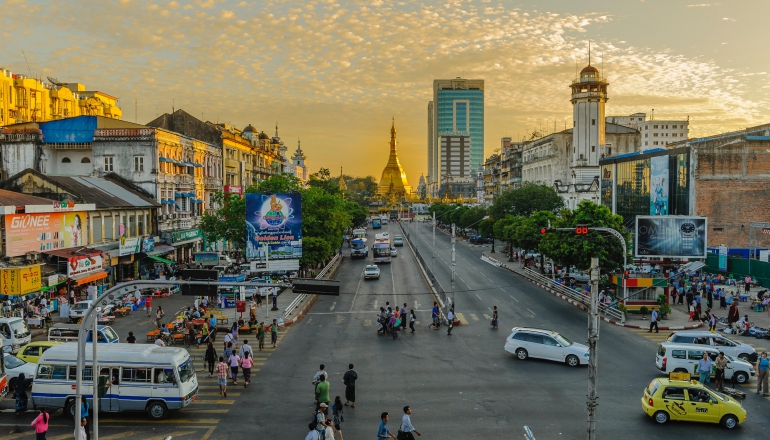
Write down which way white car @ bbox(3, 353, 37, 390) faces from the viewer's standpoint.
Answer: facing the viewer and to the right of the viewer

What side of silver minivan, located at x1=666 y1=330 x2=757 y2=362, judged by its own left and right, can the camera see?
right

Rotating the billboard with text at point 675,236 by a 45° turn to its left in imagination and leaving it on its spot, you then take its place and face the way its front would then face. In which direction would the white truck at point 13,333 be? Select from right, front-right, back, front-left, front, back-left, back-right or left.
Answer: right

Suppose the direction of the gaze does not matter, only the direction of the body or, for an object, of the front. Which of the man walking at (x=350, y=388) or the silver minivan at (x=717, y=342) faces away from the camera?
the man walking

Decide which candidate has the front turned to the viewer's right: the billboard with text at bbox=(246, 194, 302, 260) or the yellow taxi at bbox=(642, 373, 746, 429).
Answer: the yellow taxi

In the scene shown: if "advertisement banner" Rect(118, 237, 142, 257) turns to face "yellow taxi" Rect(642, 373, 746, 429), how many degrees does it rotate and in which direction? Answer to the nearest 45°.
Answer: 0° — it already faces it

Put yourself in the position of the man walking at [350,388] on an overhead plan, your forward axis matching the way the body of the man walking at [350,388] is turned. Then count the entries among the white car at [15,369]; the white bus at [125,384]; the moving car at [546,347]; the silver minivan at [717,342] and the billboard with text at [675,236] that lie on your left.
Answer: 2

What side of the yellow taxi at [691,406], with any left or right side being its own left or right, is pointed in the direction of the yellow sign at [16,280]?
back

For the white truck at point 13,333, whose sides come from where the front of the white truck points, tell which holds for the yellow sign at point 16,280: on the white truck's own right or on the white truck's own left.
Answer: on the white truck's own left

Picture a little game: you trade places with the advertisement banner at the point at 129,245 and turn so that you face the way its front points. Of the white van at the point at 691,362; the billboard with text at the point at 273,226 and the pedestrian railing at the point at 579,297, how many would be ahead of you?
3

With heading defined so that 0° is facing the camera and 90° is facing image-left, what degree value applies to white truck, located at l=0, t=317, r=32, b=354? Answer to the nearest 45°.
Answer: approximately 315°

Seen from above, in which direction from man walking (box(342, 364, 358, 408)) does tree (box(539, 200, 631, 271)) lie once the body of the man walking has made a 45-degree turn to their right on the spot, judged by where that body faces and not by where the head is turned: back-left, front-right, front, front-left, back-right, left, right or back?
front

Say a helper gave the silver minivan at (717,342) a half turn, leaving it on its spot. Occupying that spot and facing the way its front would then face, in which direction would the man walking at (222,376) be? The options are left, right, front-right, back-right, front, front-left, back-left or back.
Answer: front-left

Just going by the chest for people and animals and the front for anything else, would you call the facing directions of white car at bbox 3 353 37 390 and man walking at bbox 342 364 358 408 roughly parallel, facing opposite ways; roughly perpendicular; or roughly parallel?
roughly perpendicular

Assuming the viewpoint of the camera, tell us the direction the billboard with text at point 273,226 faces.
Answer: facing the viewer
